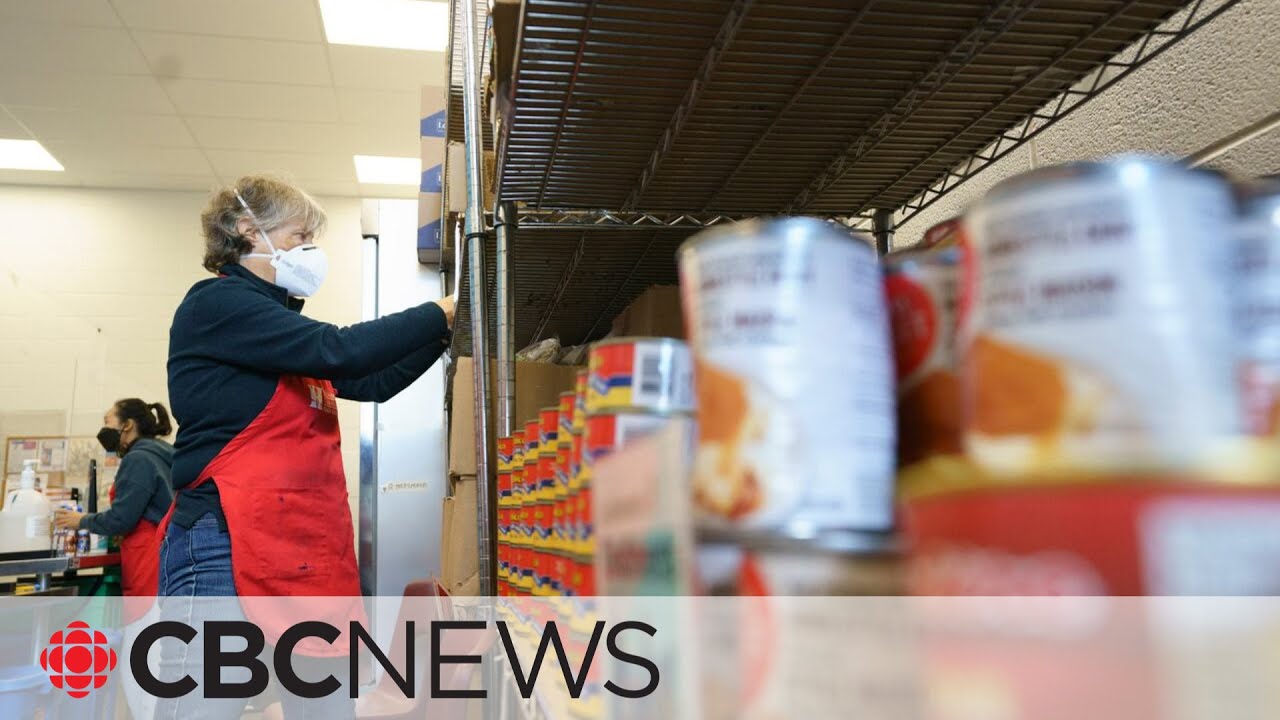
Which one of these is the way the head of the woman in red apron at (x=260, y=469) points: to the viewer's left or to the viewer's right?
to the viewer's right

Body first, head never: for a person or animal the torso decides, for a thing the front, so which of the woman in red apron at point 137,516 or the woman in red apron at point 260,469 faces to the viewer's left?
the woman in red apron at point 137,516

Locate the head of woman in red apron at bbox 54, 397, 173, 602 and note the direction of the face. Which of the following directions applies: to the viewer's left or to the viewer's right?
to the viewer's left

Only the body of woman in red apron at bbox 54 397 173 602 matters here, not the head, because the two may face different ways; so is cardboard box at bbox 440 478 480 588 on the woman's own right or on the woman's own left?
on the woman's own left

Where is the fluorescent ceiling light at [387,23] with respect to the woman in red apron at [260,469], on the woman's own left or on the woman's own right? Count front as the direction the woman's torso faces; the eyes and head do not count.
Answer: on the woman's own left

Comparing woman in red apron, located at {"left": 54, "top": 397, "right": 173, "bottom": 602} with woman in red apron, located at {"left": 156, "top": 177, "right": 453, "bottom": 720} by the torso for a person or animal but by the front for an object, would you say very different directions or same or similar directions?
very different directions

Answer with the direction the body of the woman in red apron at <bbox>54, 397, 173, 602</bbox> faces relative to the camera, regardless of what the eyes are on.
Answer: to the viewer's left

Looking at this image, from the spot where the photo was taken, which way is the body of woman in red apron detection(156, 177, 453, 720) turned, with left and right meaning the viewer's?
facing to the right of the viewer

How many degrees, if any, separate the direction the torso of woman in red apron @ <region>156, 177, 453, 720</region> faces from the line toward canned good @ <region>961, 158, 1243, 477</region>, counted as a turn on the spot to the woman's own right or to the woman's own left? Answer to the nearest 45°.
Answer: approximately 90° to the woman's own right

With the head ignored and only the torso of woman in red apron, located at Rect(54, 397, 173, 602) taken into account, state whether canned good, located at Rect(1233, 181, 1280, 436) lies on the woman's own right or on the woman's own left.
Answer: on the woman's own left

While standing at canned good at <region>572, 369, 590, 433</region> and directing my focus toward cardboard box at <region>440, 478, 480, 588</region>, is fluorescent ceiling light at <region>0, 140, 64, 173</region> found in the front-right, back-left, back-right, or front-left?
front-left
